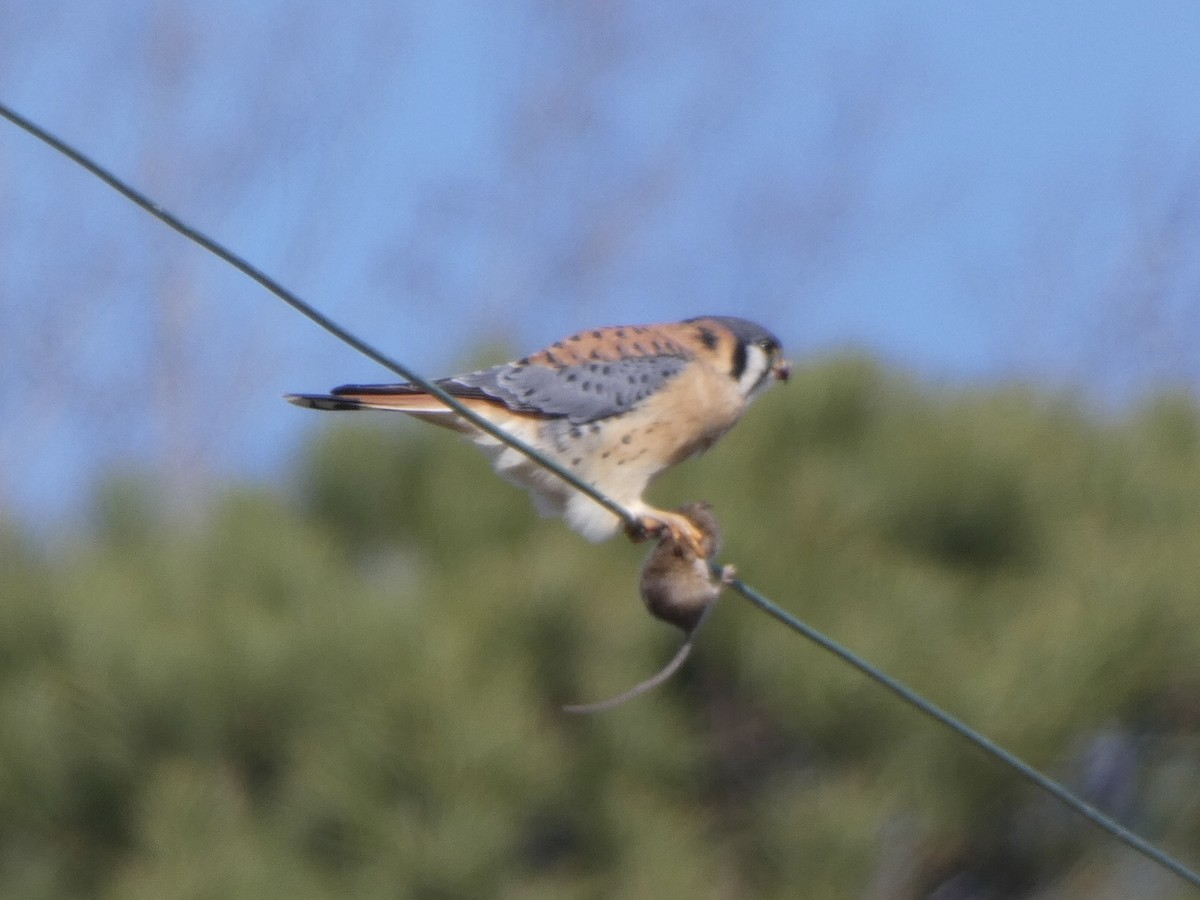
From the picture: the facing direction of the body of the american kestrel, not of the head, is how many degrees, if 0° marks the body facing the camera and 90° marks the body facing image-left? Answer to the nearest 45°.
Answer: approximately 270°
